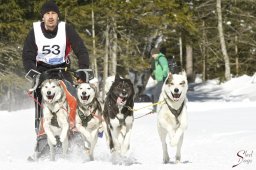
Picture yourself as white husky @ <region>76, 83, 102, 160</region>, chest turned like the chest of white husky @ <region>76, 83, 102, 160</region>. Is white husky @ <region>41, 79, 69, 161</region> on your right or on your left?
on your right

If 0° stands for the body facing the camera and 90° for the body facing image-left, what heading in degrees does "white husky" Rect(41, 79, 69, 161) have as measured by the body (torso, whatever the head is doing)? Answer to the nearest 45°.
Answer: approximately 0°

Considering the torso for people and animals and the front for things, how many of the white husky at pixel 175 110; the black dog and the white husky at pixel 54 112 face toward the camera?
3

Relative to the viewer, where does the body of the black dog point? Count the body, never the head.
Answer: toward the camera

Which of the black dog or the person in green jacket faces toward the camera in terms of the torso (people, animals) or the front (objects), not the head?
the black dog

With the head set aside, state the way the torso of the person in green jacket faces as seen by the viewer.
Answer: to the viewer's left

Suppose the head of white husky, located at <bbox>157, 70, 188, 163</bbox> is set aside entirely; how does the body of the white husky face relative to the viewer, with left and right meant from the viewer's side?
facing the viewer

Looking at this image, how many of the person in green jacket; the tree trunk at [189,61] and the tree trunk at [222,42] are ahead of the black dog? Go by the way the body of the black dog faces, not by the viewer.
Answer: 0

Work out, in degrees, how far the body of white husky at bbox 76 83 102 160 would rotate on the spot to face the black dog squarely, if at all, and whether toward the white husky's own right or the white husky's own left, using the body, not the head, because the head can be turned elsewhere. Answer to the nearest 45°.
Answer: approximately 90° to the white husky's own left

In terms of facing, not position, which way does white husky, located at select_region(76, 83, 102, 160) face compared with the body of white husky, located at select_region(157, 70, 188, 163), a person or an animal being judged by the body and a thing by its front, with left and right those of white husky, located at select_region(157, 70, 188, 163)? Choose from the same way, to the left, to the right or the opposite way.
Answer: the same way

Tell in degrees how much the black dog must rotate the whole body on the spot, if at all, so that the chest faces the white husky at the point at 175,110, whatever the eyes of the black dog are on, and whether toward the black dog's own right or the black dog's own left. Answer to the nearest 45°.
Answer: approximately 45° to the black dog's own left

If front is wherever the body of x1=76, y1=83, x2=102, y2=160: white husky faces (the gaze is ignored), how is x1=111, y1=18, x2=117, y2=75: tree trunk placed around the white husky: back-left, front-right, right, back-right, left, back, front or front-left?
back

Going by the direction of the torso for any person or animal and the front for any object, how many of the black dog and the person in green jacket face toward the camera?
1

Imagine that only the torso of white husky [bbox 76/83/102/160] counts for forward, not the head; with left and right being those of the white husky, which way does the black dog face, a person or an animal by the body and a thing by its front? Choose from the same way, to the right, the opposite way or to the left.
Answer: the same way

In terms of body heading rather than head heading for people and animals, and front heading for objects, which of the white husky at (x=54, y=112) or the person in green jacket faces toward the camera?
the white husky

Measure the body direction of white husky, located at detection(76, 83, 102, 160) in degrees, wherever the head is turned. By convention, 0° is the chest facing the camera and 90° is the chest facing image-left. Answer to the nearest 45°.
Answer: approximately 0°
